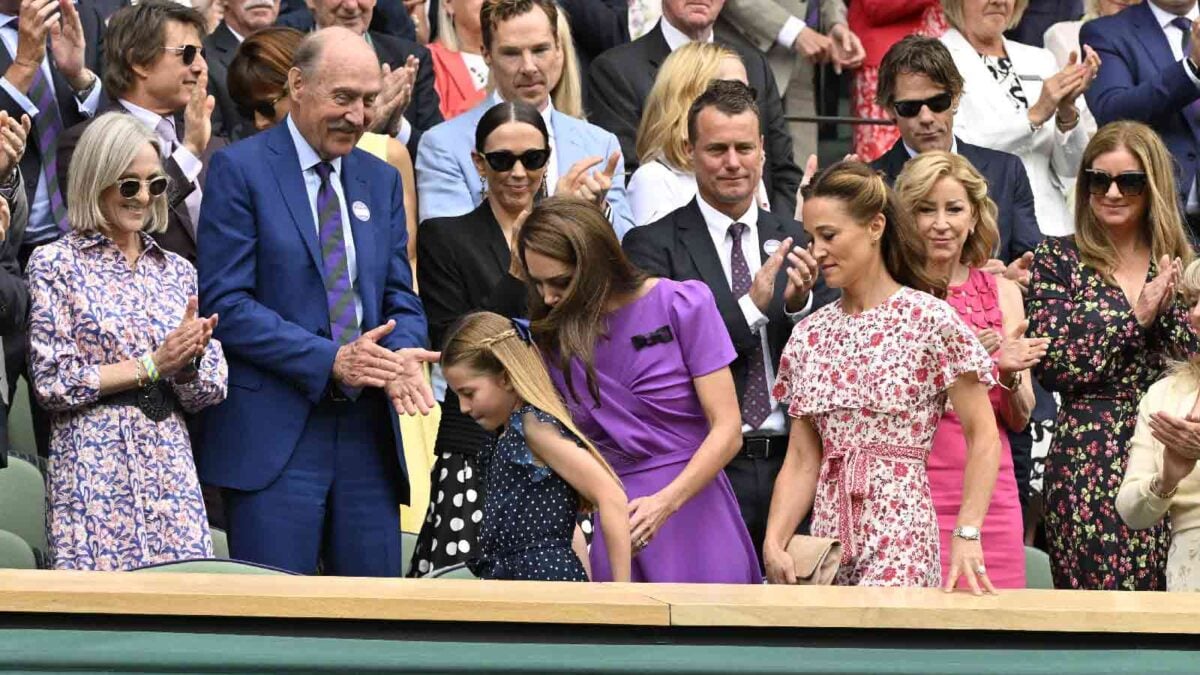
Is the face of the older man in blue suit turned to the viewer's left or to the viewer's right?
to the viewer's right

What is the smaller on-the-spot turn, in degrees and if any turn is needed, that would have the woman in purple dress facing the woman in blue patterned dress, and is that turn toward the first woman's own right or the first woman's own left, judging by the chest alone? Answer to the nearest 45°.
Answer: approximately 45° to the first woman's own right

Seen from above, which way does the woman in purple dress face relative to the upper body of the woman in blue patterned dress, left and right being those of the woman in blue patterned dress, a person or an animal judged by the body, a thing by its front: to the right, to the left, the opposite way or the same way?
to the right

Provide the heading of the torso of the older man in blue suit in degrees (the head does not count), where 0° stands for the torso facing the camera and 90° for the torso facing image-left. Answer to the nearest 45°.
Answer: approximately 315°

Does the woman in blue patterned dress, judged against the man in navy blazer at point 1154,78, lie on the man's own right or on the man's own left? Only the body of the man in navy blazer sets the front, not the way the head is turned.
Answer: on the man's own right

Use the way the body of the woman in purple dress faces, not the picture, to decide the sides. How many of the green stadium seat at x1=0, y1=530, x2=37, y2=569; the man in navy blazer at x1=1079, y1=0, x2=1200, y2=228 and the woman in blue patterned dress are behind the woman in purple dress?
1
